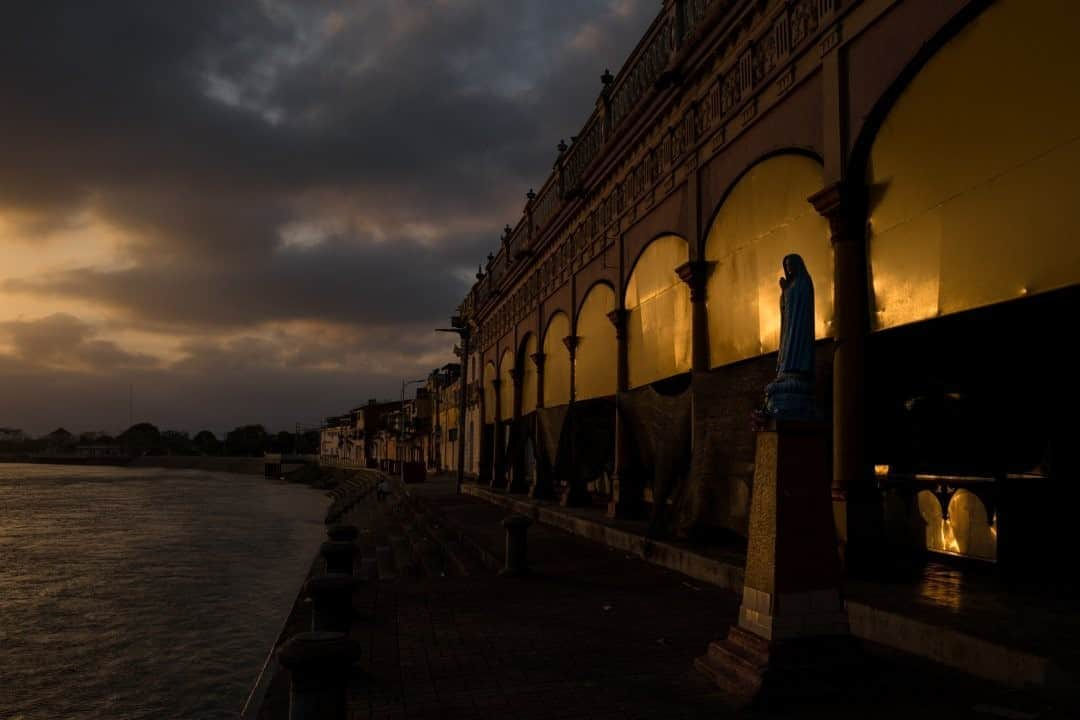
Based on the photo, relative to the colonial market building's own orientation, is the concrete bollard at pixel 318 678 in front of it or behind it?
in front

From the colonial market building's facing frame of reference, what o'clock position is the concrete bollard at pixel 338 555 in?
The concrete bollard is roughly at 1 o'clock from the colonial market building.

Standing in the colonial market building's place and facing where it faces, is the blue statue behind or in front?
in front

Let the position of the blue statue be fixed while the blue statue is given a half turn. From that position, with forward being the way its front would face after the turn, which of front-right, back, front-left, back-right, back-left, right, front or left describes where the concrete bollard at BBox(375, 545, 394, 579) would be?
back-left

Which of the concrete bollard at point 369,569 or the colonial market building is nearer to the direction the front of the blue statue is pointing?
the concrete bollard

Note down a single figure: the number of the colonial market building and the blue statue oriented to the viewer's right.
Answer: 0

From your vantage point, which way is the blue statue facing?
to the viewer's left

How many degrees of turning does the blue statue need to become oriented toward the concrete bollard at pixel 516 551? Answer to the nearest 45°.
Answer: approximately 45° to its right

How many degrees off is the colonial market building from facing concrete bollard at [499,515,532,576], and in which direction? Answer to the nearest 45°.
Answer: approximately 45° to its right

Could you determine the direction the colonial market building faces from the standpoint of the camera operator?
facing the viewer and to the left of the viewer

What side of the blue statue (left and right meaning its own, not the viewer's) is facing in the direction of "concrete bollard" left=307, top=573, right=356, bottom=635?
front

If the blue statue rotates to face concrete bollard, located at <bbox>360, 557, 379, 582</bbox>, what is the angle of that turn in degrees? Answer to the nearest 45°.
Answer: approximately 45° to its right
